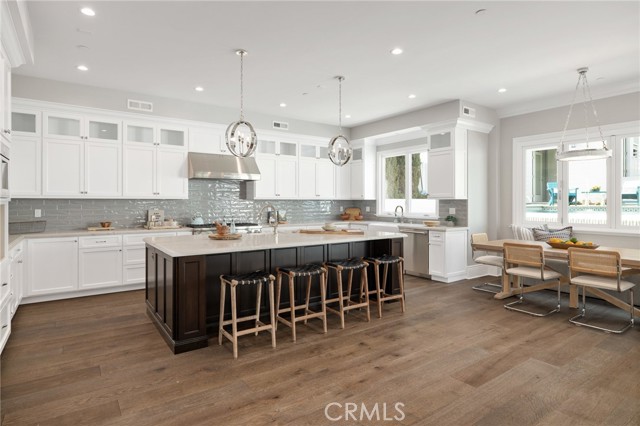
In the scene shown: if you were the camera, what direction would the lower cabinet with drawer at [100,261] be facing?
facing the viewer

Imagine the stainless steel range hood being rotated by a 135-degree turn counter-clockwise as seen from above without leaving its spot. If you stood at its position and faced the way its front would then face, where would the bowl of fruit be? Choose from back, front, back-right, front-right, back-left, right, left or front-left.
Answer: right

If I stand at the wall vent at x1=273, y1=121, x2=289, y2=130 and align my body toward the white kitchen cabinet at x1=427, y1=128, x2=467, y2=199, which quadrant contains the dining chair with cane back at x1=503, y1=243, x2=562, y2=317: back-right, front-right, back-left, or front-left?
front-right

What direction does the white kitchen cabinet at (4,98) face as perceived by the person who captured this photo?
facing to the right of the viewer

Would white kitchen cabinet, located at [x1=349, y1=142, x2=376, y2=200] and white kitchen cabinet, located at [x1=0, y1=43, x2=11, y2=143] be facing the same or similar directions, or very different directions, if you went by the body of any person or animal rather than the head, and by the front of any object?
very different directions

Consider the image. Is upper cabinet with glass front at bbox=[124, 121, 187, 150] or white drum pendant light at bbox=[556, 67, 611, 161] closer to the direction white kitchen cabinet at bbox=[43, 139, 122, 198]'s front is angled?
the white drum pendant light

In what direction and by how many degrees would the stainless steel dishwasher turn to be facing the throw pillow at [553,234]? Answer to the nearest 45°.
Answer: approximately 135° to its left

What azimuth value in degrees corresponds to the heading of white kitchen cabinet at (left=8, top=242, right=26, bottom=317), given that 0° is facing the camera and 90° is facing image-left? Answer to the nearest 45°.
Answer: approximately 270°

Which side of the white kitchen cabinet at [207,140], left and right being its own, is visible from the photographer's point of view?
front

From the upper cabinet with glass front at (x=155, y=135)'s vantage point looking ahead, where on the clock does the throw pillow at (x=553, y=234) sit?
The throw pillow is roughly at 10 o'clock from the upper cabinet with glass front.

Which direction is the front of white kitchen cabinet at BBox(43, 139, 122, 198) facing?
toward the camera

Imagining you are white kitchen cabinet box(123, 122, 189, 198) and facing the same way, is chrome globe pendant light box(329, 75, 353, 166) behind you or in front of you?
in front

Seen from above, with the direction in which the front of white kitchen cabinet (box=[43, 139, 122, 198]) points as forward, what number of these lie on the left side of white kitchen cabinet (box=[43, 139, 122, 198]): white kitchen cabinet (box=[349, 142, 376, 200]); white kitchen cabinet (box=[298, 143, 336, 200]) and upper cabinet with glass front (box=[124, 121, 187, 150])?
3

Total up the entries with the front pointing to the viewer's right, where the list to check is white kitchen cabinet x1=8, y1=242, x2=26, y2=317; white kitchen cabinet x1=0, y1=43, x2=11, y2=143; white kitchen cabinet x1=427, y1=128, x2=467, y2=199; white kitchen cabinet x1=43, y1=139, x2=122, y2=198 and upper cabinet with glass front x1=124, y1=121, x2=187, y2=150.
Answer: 2
